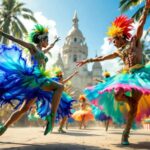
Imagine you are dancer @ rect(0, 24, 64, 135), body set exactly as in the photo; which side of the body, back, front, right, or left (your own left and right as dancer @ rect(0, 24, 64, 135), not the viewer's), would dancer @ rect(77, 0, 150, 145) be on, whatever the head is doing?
front

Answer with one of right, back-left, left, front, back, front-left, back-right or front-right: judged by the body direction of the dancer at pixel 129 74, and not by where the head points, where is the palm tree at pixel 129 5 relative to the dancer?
back-right

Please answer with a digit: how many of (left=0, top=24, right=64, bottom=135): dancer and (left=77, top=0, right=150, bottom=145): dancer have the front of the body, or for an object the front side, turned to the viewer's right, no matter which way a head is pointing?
1

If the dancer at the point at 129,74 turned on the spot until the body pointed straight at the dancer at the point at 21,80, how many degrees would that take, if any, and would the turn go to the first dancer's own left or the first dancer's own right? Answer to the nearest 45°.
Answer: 0° — they already face them

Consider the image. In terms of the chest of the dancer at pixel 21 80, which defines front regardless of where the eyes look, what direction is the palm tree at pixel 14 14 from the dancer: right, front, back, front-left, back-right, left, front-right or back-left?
left

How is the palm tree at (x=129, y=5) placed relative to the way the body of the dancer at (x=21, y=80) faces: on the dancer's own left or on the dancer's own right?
on the dancer's own left

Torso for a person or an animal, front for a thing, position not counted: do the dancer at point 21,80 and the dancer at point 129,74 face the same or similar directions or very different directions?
very different directions

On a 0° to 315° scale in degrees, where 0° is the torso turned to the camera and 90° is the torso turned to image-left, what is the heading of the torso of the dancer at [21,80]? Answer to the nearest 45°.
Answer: approximately 270°

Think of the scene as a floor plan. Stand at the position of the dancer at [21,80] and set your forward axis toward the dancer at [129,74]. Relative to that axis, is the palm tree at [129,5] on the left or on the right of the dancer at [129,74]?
left

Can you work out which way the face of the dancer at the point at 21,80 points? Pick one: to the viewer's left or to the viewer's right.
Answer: to the viewer's right

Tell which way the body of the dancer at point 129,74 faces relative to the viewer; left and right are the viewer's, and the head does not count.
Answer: facing the viewer and to the left of the viewer

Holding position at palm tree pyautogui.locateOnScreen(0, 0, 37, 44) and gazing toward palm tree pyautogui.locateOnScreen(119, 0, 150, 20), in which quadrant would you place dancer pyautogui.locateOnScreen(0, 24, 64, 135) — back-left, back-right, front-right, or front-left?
front-right
